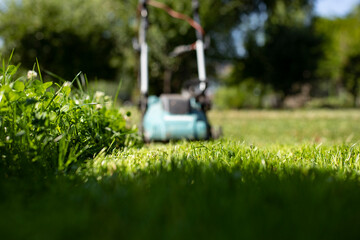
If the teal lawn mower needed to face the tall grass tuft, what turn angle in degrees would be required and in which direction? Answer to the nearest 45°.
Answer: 0° — it already faces it

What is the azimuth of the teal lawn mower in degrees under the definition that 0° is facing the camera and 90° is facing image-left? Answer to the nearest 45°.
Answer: approximately 0°

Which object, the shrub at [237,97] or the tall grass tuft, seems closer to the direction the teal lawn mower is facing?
the tall grass tuft

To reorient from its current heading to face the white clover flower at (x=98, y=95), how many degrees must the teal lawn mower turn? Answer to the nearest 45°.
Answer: approximately 45° to its right

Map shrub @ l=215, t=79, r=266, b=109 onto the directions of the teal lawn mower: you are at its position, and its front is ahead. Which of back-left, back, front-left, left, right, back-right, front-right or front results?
back

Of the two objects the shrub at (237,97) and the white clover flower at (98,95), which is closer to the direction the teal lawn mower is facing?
the white clover flower
